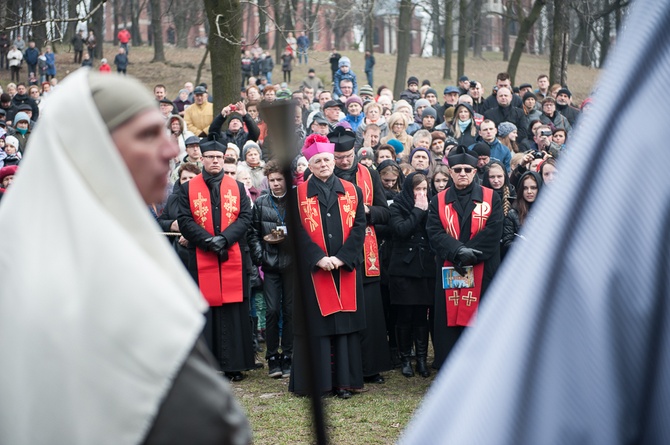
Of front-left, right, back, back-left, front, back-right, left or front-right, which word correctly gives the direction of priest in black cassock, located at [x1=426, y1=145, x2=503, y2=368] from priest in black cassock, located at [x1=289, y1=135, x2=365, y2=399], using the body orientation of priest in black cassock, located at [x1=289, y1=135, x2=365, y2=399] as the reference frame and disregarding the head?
left

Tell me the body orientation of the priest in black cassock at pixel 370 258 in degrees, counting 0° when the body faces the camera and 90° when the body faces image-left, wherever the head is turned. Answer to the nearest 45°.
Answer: approximately 45°

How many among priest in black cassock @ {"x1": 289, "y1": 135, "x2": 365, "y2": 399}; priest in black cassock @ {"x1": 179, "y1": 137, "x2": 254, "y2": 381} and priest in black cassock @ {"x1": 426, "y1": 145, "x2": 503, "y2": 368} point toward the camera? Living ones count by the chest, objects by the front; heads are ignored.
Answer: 3

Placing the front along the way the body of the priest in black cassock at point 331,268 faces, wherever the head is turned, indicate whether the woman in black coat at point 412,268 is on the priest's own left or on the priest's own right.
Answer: on the priest's own left

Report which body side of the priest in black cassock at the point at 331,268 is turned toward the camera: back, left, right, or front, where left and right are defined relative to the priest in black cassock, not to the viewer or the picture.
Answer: front

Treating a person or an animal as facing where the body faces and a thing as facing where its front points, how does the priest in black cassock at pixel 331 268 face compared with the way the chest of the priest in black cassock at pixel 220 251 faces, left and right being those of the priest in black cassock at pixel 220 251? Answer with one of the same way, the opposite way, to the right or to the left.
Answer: the same way

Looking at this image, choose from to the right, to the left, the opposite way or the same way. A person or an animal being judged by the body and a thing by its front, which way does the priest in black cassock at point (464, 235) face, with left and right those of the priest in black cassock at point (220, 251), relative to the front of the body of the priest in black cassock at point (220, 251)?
the same way

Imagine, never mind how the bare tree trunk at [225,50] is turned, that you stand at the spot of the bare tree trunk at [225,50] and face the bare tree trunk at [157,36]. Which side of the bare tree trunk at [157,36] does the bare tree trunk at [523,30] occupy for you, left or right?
right

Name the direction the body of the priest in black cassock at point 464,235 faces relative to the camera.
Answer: toward the camera

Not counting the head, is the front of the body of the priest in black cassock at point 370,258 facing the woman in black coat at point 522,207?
no

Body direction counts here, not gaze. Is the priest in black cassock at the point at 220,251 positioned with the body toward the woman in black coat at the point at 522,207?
no

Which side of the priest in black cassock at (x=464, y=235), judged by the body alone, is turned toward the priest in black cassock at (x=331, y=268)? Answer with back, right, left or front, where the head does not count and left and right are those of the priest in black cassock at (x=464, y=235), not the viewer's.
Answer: right

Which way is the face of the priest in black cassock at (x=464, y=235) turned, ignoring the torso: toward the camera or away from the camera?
toward the camera

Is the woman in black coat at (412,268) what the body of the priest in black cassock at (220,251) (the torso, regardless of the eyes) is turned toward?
no

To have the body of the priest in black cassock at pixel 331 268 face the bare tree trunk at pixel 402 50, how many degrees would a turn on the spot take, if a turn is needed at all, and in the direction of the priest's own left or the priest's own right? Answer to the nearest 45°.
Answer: approximately 180°
